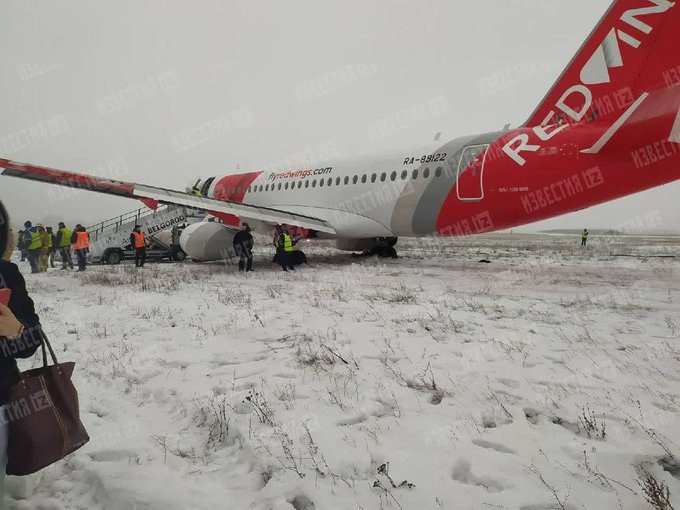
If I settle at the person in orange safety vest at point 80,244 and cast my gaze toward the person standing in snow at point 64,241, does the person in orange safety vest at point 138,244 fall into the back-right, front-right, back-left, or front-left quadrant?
back-right

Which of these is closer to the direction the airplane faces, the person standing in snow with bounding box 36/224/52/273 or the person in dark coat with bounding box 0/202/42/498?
the person standing in snow

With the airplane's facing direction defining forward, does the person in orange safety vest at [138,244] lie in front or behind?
in front

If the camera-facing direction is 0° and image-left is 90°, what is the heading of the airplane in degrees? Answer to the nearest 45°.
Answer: approximately 135°

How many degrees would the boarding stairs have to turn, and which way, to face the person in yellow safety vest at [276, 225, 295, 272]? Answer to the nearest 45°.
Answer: approximately 45° to its right

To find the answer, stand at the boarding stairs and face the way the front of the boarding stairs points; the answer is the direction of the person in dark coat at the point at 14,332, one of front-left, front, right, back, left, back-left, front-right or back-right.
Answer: right

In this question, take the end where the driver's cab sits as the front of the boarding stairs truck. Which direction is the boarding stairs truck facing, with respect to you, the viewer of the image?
facing to the right of the viewer
